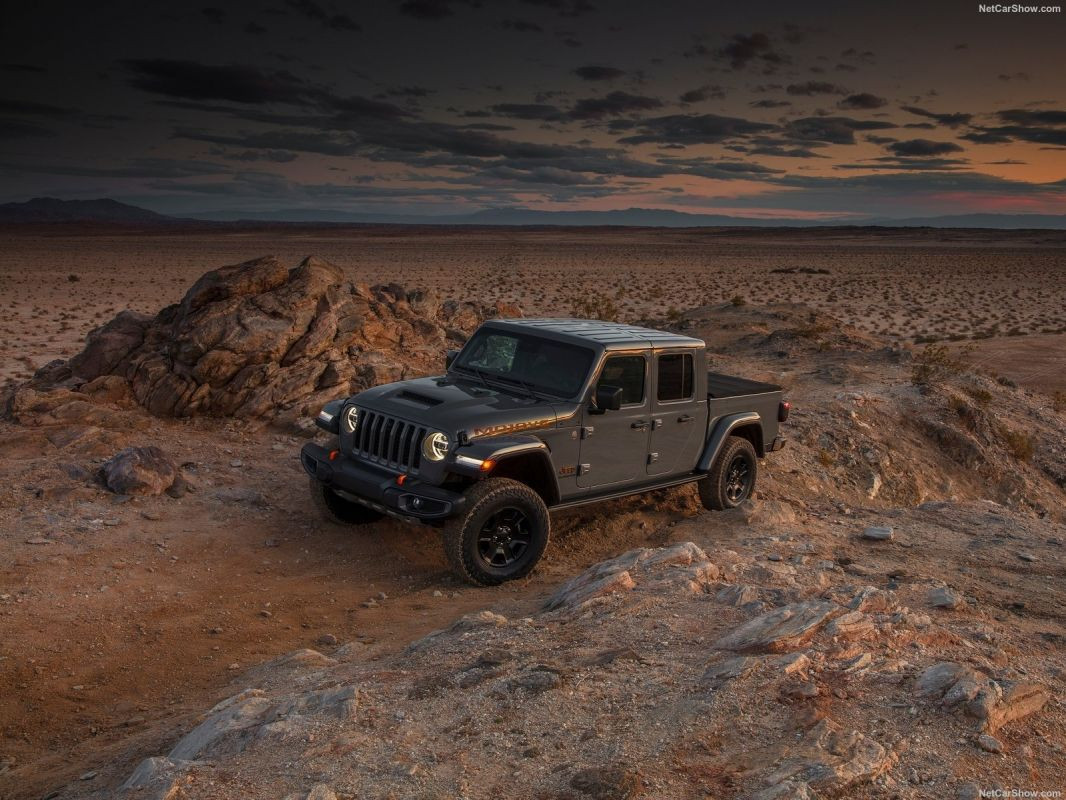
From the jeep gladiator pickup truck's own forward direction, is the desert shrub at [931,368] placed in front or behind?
behind

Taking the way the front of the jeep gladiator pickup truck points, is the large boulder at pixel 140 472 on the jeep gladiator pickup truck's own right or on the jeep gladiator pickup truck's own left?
on the jeep gladiator pickup truck's own right

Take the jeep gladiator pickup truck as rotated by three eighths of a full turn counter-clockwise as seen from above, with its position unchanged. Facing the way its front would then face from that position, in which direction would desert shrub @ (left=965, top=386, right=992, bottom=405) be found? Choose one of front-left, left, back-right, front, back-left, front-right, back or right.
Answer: front-left

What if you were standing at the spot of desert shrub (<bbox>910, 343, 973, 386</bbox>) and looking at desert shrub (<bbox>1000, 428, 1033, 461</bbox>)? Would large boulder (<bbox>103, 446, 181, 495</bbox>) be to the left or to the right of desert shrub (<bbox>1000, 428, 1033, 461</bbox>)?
right

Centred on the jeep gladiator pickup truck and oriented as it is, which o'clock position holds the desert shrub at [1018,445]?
The desert shrub is roughly at 6 o'clock from the jeep gladiator pickup truck.

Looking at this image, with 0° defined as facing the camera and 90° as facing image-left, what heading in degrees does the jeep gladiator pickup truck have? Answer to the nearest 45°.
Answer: approximately 45°

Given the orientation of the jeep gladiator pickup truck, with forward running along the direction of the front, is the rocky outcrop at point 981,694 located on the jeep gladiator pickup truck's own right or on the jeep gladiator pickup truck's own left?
on the jeep gladiator pickup truck's own left

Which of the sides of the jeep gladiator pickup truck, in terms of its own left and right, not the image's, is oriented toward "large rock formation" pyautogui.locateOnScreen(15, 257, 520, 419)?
right

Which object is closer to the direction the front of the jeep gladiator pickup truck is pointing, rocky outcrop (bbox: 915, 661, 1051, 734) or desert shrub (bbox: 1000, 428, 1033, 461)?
the rocky outcrop

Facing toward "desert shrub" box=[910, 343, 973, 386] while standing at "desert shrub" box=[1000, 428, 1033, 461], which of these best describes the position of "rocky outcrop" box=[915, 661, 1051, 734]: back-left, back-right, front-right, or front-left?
back-left
